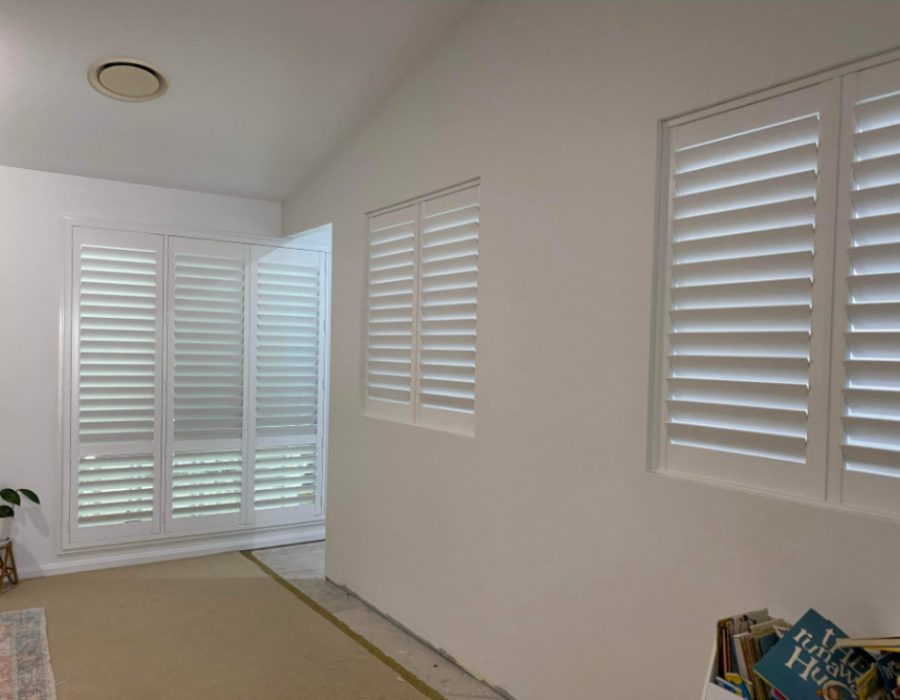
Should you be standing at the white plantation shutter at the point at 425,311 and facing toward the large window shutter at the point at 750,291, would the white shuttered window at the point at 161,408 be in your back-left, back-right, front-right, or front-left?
back-right

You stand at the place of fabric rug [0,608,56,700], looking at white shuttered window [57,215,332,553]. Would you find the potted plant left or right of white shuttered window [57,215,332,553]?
left

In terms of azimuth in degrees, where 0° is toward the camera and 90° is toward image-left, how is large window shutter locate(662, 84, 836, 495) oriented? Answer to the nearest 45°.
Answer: approximately 45°

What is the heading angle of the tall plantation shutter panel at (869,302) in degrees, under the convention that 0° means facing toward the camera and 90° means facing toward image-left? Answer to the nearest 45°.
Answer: approximately 45°

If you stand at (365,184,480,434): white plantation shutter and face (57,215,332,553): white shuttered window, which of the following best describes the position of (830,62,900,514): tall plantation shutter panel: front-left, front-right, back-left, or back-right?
back-left
